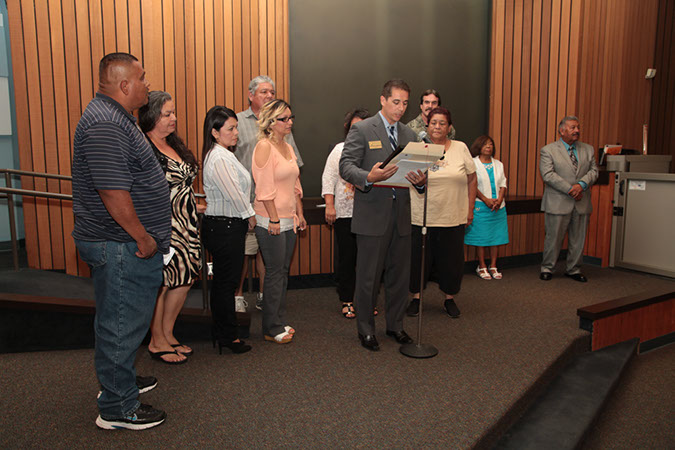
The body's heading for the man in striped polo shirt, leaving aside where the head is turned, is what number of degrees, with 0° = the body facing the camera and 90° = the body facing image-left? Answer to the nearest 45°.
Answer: approximately 270°

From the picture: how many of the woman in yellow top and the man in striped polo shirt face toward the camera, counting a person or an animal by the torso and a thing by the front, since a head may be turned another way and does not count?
1

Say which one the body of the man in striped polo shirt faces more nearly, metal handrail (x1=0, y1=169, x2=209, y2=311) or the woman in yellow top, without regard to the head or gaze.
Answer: the woman in yellow top

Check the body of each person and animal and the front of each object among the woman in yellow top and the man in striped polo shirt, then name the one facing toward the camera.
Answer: the woman in yellow top

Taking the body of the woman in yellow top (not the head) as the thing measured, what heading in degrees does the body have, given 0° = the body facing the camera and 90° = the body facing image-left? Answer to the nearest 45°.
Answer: approximately 0°

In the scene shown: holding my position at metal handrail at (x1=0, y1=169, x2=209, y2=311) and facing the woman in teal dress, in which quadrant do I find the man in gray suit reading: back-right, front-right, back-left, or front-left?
front-right

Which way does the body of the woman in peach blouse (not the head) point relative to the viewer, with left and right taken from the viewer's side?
facing the viewer and to the right of the viewer

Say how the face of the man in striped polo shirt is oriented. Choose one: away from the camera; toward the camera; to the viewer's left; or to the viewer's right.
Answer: to the viewer's right

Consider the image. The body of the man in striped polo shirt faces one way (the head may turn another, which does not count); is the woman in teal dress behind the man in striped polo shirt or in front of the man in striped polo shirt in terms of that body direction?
in front

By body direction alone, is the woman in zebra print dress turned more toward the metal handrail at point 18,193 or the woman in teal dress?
the woman in teal dress

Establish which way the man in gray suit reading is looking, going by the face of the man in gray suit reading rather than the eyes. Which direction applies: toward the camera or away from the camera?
toward the camera
